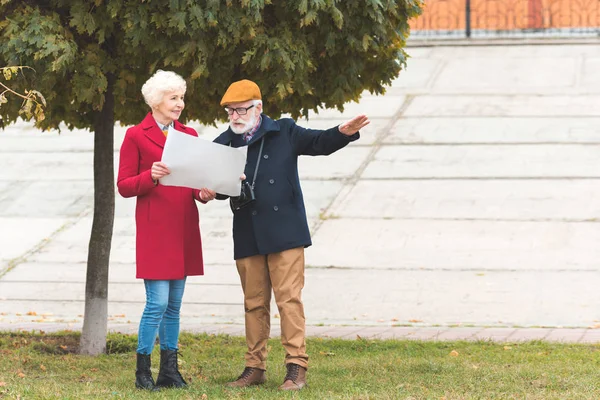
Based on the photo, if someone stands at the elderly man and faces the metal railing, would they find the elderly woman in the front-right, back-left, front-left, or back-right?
back-left

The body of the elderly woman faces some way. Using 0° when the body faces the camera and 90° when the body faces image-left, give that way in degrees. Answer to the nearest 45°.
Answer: approximately 315°

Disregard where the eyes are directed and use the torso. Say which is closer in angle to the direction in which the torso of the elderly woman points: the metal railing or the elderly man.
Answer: the elderly man

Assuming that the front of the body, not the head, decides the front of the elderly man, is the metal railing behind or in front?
behind

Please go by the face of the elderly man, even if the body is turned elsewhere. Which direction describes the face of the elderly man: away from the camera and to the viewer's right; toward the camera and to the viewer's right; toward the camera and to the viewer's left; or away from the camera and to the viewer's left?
toward the camera and to the viewer's left

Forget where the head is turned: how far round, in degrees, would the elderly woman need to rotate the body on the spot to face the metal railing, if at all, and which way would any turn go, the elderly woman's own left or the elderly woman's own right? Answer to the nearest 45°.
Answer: approximately 90° to the elderly woman's own left

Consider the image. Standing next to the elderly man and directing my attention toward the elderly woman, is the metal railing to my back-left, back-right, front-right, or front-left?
back-right

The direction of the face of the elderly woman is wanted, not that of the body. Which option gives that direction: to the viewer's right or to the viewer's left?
to the viewer's right

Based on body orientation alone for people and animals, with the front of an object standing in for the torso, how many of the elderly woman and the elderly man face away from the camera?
0
